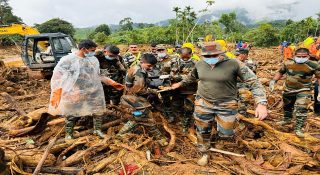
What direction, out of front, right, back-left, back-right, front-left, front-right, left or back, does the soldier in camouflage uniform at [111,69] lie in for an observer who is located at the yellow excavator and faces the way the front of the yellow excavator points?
left

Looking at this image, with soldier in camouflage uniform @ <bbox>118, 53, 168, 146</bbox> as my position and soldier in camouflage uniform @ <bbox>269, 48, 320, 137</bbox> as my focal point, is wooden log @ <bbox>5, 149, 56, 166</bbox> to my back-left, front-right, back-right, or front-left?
back-right

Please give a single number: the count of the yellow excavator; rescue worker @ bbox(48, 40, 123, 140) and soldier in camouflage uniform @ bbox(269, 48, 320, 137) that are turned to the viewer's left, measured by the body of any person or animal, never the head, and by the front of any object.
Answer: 1

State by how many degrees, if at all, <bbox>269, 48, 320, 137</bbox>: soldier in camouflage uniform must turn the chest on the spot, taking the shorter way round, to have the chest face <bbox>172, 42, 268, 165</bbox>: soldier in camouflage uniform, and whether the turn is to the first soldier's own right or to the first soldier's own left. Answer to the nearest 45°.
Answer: approximately 45° to the first soldier's own right

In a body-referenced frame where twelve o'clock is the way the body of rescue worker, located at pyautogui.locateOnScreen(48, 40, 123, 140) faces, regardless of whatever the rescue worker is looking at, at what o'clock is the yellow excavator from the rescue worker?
The yellow excavator is roughly at 7 o'clock from the rescue worker.

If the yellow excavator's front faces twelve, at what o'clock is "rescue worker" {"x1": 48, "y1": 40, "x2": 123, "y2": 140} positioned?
The rescue worker is roughly at 9 o'clock from the yellow excavator.

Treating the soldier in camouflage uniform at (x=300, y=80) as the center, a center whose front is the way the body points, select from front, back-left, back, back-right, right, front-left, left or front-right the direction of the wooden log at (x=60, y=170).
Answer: front-right

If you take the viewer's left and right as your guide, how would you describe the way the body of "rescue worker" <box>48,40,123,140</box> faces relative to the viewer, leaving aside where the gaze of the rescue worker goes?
facing the viewer and to the right of the viewer

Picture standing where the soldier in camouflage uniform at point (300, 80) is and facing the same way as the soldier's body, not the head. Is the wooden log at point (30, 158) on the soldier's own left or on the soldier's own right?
on the soldier's own right
